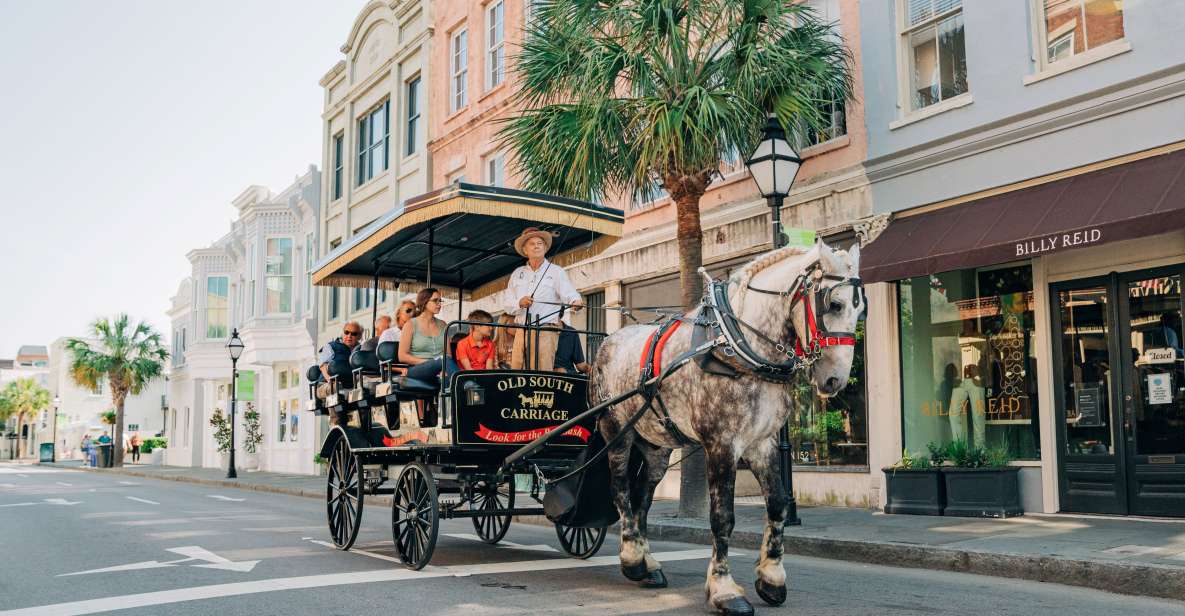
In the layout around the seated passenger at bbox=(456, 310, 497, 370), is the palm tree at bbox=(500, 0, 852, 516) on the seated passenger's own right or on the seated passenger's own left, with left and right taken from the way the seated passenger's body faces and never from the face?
on the seated passenger's own left

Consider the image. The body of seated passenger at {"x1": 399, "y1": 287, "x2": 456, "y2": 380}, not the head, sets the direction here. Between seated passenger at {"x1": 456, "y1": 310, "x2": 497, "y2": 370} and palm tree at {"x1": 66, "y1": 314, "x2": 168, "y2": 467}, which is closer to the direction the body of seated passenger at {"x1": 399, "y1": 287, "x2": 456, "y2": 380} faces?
the seated passenger

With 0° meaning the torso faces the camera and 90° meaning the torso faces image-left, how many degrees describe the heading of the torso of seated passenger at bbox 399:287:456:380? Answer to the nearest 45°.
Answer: approximately 315°

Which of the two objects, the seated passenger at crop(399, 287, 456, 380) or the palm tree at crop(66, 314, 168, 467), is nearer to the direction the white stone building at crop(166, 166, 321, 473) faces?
the seated passenger

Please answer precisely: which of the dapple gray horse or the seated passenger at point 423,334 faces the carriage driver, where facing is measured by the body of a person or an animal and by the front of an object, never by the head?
the seated passenger

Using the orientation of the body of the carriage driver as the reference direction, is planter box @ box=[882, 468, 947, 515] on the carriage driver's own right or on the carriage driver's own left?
on the carriage driver's own left

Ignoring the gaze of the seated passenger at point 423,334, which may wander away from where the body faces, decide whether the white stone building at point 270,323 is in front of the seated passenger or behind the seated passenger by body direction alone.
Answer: behind

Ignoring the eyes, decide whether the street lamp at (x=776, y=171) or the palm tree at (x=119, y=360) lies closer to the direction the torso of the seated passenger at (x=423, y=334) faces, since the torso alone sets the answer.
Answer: the street lamp
